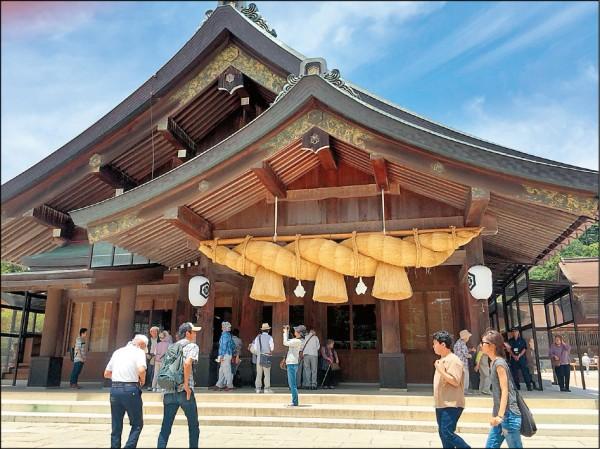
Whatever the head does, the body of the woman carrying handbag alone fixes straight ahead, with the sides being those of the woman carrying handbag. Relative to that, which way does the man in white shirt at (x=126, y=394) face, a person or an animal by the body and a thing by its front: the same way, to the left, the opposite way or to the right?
to the right

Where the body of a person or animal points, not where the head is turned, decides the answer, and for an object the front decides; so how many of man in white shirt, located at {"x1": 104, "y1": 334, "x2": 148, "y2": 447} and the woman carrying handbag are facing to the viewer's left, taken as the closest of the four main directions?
1

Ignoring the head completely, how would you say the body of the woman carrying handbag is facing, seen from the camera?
to the viewer's left

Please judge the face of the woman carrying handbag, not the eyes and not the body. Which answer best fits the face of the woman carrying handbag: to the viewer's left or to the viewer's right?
to the viewer's left

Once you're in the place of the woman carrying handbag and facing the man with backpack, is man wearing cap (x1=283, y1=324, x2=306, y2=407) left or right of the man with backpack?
right

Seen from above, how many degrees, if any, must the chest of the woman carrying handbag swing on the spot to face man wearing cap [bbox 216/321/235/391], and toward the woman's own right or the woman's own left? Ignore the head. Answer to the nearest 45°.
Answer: approximately 45° to the woman's own right

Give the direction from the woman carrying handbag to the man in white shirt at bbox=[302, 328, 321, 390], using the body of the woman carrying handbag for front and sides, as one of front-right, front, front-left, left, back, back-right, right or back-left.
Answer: front-right

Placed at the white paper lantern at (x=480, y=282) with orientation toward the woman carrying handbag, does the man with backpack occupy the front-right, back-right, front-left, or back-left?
front-right

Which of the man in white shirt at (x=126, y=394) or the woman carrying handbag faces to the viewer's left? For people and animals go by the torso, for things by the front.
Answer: the woman carrying handbag

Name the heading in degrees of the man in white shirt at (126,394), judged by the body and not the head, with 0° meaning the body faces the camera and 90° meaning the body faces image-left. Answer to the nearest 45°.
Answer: approximately 225°

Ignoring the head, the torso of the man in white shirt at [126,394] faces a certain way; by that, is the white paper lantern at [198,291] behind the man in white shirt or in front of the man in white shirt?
in front

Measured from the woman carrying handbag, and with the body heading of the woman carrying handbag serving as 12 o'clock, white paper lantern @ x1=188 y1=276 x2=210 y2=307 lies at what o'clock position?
The white paper lantern is roughly at 1 o'clock from the woman carrying handbag.

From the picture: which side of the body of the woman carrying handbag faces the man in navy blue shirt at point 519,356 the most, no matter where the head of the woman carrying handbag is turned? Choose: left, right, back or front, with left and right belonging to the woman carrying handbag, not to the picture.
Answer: right

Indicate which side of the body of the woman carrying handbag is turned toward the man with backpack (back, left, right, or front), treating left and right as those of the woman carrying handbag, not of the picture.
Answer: front

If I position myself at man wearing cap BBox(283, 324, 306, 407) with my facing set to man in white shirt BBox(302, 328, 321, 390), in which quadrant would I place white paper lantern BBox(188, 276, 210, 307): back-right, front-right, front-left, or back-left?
front-left

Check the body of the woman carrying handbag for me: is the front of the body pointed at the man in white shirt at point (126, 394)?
yes
